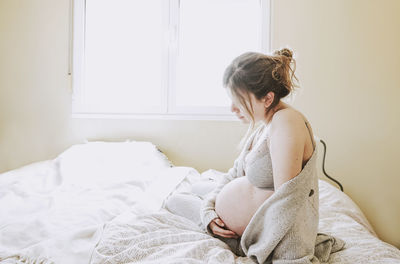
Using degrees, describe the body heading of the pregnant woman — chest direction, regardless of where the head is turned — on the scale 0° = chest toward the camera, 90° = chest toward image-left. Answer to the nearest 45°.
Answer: approximately 90°

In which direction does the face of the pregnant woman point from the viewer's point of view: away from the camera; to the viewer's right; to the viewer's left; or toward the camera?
to the viewer's left
